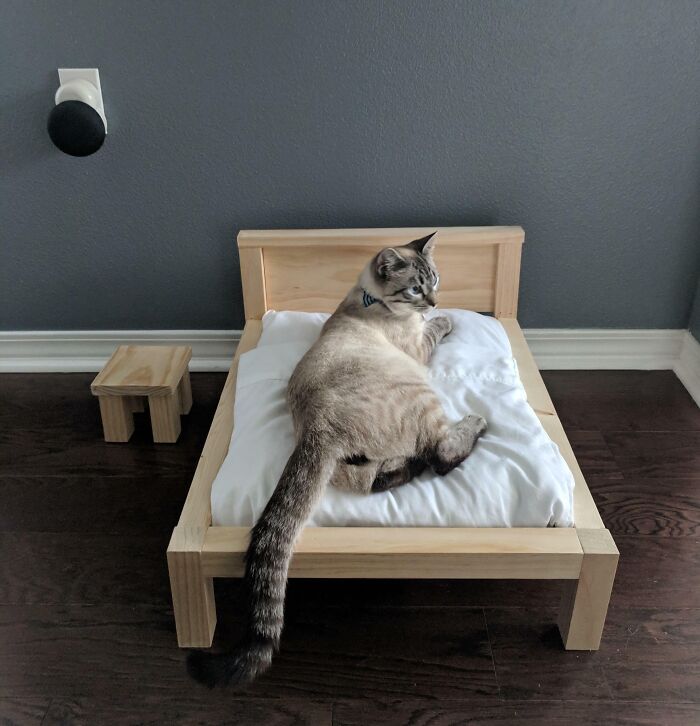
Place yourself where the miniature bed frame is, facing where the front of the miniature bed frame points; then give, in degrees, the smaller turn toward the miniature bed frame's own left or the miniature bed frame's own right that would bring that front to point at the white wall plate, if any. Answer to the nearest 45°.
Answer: approximately 135° to the miniature bed frame's own right

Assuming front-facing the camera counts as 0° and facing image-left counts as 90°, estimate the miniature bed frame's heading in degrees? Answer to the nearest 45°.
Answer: approximately 0°

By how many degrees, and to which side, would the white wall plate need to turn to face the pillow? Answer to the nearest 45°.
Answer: approximately 45° to its left

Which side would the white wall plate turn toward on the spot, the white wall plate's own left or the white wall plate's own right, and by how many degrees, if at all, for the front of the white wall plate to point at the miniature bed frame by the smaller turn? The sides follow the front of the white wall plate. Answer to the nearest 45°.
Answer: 0° — it already faces it

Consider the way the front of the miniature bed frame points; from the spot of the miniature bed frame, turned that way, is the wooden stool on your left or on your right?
on your right

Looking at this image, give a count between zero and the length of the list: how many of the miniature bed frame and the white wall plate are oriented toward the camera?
2
